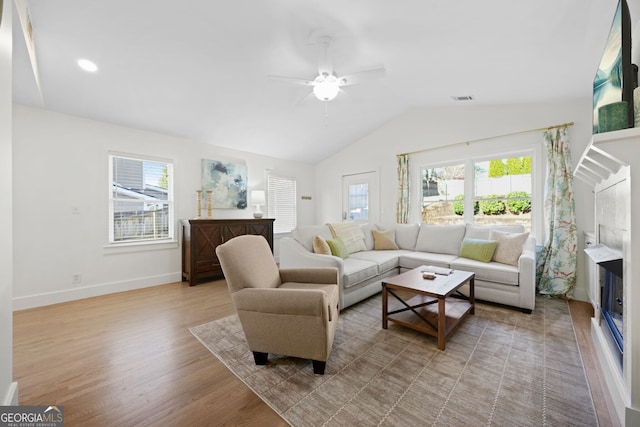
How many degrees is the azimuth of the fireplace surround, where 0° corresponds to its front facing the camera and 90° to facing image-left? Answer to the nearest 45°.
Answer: approximately 90°

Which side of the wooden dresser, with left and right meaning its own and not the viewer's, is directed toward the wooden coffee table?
front

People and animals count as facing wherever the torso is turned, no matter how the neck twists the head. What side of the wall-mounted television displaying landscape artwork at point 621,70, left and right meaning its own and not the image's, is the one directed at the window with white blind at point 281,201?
front

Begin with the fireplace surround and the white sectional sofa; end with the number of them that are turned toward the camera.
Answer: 1

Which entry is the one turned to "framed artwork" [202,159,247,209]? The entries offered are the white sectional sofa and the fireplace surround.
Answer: the fireplace surround

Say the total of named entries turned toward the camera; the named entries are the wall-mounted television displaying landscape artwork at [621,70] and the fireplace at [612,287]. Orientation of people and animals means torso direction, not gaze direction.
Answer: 0

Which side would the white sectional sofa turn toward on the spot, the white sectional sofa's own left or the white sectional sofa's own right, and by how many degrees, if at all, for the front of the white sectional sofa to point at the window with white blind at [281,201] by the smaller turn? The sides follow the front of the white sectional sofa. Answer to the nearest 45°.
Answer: approximately 135° to the white sectional sofa's own right

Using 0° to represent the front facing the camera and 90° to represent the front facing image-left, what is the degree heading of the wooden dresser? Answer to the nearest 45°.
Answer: approximately 315°

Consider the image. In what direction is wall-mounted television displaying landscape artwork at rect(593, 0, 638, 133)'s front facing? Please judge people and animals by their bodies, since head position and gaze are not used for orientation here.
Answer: to the viewer's left

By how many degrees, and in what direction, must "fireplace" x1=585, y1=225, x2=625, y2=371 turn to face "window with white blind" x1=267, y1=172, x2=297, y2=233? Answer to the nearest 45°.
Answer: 0° — it already faces it

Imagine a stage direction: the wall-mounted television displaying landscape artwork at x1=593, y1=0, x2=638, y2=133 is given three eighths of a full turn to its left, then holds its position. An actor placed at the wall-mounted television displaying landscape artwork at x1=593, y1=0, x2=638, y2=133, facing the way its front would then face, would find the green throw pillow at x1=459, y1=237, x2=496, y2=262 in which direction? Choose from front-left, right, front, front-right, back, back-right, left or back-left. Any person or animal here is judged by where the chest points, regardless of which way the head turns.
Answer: back

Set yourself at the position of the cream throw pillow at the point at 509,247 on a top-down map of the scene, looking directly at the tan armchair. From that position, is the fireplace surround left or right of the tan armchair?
left

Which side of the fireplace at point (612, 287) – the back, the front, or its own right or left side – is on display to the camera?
left

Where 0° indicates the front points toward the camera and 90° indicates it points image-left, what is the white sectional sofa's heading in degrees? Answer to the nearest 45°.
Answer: approximately 0°
